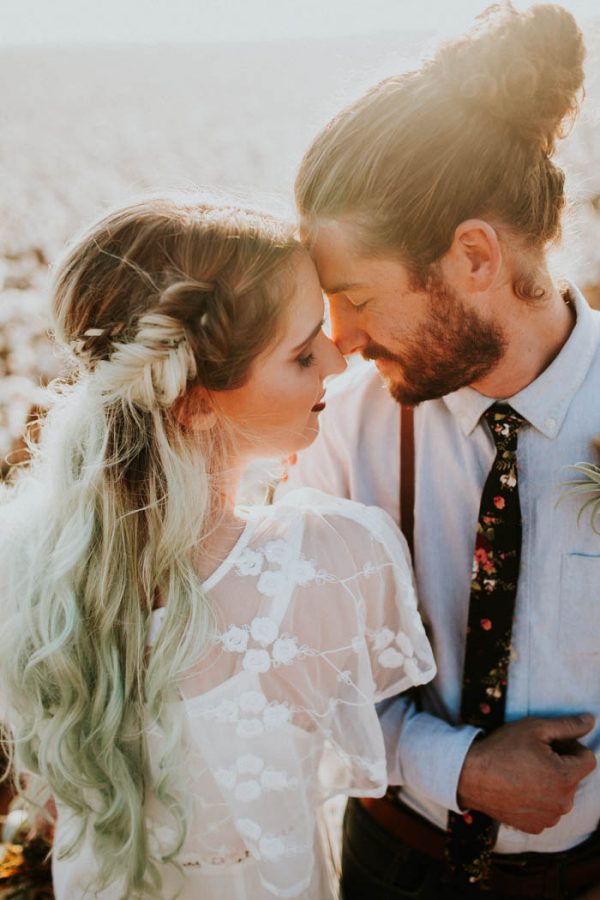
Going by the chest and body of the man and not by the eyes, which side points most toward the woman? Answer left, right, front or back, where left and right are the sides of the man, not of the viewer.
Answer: front

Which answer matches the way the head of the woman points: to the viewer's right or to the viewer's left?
to the viewer's right

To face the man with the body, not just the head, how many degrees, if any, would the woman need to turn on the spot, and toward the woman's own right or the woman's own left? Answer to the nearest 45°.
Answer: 0° — they already face them

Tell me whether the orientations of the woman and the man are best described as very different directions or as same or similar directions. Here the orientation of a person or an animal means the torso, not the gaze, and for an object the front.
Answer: very different directions

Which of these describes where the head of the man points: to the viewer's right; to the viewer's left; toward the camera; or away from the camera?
to the viewer's left

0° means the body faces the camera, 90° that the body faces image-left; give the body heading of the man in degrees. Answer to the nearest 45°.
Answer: approximately 45°
